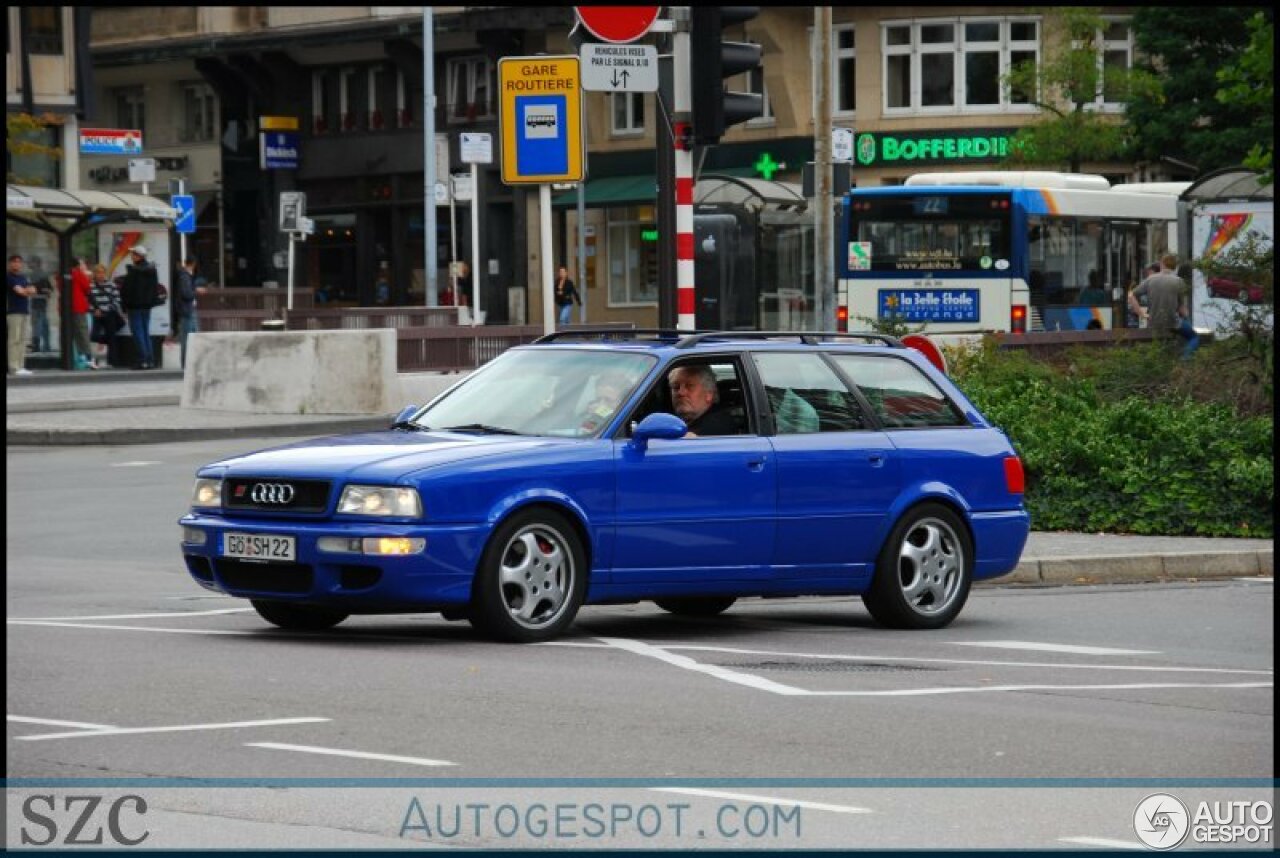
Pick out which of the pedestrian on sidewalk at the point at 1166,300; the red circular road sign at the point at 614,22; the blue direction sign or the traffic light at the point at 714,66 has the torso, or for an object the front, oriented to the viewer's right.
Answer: the traffic light

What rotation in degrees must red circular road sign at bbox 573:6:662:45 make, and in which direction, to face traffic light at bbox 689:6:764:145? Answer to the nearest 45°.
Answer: approximately 45° to its left

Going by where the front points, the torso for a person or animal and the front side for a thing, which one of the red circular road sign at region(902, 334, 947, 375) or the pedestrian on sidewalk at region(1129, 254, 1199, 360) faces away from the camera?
the pedestrian on sidewalk

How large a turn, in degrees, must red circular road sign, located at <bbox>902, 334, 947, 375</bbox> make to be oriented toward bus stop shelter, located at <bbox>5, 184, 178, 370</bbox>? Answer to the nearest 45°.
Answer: approximately 135° to its right

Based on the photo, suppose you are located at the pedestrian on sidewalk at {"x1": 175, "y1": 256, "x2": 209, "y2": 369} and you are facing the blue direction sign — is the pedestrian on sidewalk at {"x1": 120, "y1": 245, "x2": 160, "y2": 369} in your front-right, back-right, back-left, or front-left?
back-left

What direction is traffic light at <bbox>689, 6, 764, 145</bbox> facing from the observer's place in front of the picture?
facing to the right of the viewer

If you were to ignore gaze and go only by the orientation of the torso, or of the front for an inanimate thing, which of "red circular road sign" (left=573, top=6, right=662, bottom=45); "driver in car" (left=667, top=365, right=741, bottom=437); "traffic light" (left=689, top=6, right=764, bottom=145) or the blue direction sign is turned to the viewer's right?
the traffic light

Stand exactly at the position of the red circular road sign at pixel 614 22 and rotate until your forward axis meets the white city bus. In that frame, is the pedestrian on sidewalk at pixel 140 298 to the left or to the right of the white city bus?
left

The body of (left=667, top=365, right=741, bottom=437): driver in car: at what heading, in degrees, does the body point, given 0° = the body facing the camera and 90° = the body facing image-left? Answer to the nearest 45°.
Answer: approximately 45°
